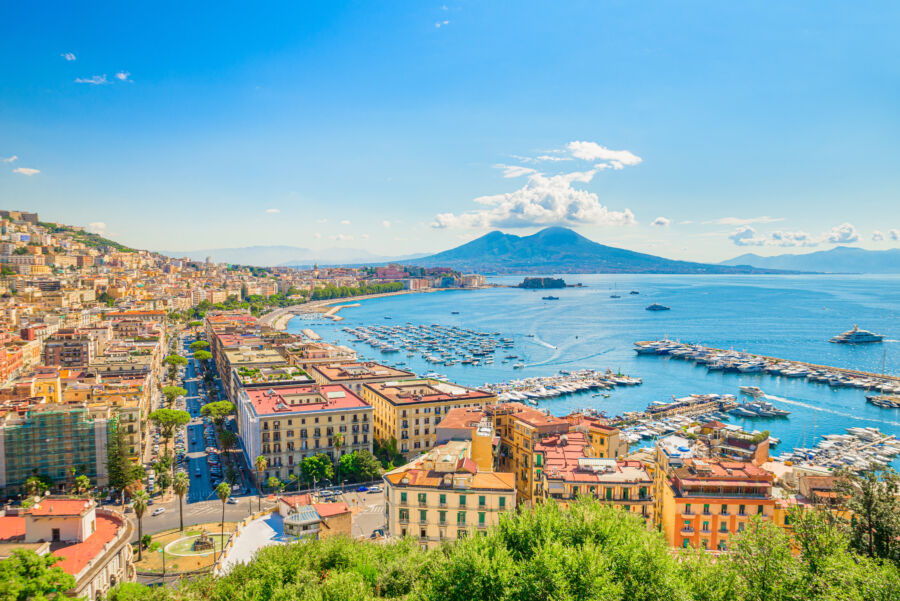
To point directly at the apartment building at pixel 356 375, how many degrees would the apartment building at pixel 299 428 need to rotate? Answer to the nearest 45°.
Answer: approximately 180°

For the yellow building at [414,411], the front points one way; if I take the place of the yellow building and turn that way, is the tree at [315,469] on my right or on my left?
on my right

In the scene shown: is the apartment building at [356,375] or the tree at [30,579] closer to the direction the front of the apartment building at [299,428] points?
the tree

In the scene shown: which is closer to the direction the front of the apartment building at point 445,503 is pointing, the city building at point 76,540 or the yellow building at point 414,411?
the city building

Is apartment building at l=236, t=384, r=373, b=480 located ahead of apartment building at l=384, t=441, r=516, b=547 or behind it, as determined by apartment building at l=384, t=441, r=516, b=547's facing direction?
behind

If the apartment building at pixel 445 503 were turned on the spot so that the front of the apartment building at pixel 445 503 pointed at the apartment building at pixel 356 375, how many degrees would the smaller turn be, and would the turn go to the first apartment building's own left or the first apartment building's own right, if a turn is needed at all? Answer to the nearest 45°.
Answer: approximately 180°

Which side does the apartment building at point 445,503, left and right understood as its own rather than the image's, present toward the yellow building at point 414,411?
back
